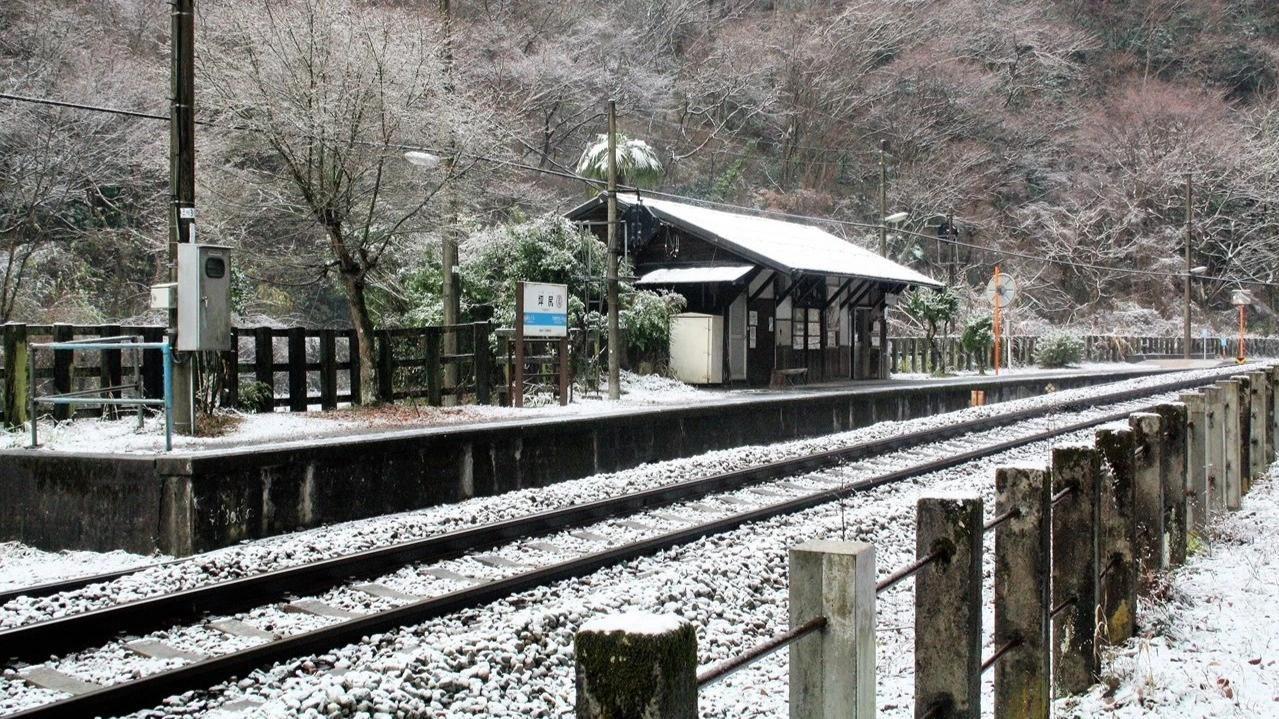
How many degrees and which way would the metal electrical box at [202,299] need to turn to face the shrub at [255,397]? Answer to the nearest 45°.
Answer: approximately 135° to its left

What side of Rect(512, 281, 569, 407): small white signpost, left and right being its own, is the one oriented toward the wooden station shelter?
left

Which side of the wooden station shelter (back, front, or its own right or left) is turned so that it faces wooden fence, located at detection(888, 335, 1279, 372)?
left

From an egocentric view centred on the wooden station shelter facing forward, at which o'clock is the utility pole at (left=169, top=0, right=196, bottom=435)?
The utility pole is roughly at 2 o'clock from the wooden station shelter.

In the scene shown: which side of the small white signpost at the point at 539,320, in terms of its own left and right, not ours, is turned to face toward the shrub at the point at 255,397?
right

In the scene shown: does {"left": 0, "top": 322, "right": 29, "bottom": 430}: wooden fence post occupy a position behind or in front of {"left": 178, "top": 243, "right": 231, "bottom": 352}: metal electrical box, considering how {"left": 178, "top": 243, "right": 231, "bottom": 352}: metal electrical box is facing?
behind

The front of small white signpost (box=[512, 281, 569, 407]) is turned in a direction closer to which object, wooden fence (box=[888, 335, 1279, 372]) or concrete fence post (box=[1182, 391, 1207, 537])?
the concrete fence post

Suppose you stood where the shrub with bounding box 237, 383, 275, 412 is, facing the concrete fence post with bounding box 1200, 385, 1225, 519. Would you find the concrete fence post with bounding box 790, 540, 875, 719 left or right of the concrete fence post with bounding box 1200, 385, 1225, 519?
right

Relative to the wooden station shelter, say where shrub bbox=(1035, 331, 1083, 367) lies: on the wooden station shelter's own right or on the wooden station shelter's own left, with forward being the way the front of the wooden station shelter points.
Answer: on the wooden station shelter's own left

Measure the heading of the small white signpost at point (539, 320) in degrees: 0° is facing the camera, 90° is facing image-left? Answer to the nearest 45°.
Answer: approximately 315°
